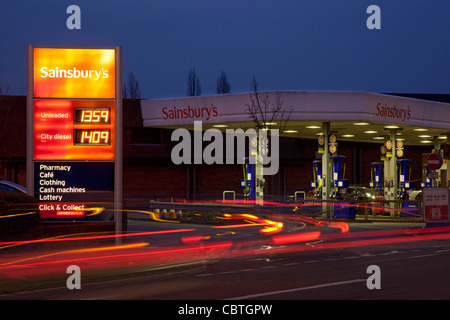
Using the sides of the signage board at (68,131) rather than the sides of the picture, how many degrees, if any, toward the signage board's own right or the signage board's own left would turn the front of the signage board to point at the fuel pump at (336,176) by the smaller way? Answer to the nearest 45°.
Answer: approximately 135° to the signage board's own left

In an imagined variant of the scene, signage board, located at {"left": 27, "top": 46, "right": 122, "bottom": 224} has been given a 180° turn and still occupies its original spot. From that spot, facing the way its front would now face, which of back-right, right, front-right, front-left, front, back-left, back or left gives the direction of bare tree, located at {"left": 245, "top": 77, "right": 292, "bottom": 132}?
front-right

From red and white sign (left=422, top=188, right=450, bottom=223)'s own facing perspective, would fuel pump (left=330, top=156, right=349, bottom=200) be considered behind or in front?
behind

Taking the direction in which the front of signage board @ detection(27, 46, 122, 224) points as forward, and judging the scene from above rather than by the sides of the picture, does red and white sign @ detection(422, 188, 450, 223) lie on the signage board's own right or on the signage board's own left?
on the signage board's own left

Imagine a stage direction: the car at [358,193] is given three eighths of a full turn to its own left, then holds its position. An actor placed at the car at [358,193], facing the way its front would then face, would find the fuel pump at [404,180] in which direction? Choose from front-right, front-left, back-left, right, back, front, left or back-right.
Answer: right

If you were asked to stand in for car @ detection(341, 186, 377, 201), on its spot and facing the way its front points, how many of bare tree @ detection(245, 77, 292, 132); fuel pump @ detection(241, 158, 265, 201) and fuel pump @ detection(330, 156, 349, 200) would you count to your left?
0

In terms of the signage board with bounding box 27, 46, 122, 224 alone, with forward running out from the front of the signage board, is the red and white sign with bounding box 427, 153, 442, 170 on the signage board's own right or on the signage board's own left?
on the signage board's own left

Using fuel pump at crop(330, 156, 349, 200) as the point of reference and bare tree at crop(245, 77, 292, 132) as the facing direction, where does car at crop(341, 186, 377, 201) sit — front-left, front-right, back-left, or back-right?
back-right

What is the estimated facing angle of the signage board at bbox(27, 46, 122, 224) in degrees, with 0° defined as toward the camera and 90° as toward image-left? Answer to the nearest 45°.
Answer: approximately 0°

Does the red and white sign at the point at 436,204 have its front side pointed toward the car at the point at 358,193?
no

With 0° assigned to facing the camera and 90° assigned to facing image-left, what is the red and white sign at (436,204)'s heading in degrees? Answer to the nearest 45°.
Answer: approximately 0°

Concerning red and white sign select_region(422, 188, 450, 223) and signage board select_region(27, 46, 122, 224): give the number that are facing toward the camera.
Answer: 2

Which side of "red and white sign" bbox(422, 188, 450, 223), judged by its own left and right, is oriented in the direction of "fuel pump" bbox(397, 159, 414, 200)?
back
